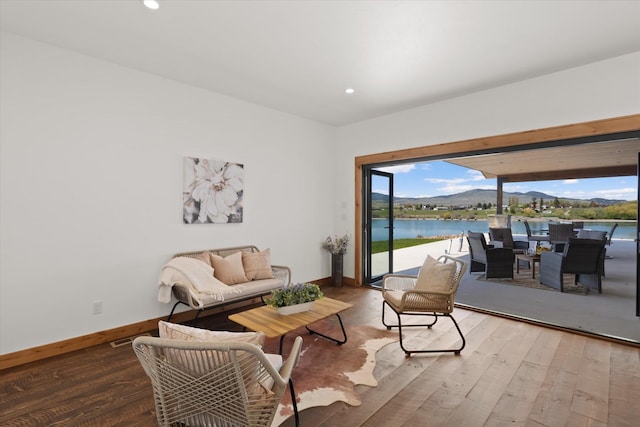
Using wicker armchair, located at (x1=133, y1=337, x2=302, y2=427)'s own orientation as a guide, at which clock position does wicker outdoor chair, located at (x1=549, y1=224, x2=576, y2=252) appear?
The wicker outdoor chair is roughly at 1 o'clock from the wicker armchair.

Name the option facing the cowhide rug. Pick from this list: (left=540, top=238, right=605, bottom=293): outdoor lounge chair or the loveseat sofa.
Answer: the loveseat sofa

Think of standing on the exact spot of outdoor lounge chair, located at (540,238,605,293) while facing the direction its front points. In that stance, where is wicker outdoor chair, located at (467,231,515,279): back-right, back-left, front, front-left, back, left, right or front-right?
front-left

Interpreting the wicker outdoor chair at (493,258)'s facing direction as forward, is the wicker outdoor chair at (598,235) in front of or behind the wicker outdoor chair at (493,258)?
in front

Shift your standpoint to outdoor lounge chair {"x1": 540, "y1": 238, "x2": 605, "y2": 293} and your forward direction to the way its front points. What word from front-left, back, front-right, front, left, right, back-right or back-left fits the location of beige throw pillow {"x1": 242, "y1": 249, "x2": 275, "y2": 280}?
left

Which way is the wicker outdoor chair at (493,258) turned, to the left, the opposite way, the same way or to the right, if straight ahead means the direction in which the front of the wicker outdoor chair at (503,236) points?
to the left

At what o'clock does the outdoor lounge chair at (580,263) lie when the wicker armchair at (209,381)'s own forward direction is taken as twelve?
The outdoor lounge chair is roughly at 1 o'clock from the wicker armchair.

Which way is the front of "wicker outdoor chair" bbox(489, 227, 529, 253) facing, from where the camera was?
facing the viewer and to the right of the viewer

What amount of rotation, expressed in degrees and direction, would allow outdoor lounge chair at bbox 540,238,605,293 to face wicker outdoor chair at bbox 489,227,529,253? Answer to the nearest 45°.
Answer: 0° — it already faces it

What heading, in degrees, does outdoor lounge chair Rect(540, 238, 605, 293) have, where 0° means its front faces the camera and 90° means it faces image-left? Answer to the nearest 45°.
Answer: approximately 135°

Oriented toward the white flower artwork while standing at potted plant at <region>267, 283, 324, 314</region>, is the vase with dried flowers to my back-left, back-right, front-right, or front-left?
front-right

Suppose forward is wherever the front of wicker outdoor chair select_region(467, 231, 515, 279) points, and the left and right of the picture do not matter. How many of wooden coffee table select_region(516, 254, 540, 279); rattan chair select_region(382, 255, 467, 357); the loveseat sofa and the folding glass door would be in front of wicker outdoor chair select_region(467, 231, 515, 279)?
1

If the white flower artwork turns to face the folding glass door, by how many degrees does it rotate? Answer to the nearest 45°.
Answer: approximately 45° to its left

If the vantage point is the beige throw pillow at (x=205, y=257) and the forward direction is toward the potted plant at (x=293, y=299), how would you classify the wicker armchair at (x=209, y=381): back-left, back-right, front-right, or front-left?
front-right

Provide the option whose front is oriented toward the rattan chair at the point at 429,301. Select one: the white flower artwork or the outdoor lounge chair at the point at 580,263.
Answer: the white flower artwork

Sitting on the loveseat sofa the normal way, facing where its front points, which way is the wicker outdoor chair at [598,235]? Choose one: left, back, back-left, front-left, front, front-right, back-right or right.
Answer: front-left

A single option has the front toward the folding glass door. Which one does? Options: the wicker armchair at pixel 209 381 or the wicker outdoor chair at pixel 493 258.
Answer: the wicker armchair
